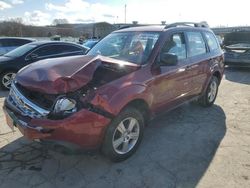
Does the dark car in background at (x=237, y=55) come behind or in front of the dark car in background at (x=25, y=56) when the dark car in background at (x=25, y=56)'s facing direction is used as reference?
behind

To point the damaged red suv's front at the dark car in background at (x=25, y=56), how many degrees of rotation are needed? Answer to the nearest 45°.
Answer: approximately 90° to its right

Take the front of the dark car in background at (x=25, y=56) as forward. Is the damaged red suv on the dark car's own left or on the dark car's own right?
on the dark car's own left

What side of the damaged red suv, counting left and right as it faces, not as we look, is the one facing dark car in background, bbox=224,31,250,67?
back

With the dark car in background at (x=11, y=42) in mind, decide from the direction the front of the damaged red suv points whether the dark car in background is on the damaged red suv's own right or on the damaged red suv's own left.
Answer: on the damaged red suv's own right

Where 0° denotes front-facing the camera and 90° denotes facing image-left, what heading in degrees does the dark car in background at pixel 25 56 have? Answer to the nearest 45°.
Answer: approximately 45°

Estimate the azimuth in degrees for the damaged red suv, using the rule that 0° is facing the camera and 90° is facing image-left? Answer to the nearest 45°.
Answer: approximately 45°
